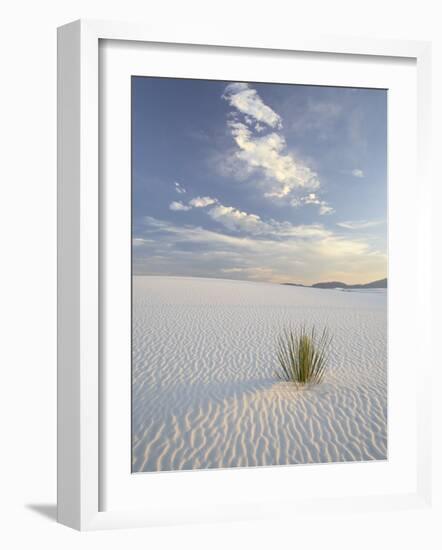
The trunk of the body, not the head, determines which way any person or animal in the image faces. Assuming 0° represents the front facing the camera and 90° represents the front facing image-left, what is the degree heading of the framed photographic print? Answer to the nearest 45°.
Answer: approximately 315°
